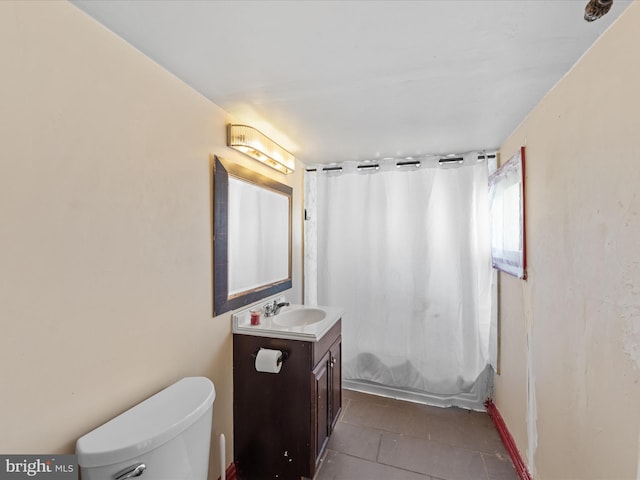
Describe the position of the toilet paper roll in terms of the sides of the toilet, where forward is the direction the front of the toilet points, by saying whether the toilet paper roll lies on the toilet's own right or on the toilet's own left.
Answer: on the toilet's own left

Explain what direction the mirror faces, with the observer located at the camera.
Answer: facing the viewer and to the right of the viewer

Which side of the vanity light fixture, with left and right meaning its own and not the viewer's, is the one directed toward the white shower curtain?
left
